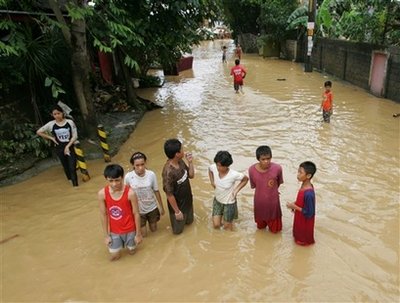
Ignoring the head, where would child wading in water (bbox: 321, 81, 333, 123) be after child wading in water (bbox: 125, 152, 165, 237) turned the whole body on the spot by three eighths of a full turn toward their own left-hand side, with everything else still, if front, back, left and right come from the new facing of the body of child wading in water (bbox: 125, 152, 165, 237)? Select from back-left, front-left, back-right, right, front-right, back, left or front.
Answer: front

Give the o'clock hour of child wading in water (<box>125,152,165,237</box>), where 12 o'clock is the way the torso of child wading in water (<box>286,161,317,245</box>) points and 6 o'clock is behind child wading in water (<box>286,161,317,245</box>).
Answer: child wading in water (<box>125,152,165,237</box>) is roughly at 12 o'clock from child wading in water (<box>286,161,317,245</box>).

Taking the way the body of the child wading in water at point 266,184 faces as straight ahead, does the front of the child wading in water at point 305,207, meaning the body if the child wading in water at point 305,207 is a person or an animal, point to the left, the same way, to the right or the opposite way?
to the right

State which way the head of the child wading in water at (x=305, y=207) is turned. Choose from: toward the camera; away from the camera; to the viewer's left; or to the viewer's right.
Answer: to the viewer's left

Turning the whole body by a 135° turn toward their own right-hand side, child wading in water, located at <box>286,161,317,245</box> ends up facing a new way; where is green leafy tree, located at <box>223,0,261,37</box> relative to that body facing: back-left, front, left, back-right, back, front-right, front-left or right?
front-left

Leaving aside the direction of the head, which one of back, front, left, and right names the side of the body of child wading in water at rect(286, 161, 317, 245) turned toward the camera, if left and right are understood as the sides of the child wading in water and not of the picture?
left

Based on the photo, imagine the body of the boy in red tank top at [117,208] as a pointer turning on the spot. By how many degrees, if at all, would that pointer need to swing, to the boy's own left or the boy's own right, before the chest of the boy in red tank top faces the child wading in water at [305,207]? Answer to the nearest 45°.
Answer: approximately 90° to the boy's own left

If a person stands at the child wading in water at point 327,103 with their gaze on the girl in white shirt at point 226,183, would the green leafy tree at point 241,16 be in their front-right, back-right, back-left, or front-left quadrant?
back-right

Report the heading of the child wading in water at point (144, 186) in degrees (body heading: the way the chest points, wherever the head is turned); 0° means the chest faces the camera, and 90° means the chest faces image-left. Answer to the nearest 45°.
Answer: approximately 0°

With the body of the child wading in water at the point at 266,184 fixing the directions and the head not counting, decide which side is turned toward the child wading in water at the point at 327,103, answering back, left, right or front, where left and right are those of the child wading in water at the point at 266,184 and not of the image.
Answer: back

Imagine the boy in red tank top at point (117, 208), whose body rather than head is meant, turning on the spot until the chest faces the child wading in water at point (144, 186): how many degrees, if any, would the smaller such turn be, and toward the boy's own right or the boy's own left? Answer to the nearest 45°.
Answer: approximately 135° to the boy's own left

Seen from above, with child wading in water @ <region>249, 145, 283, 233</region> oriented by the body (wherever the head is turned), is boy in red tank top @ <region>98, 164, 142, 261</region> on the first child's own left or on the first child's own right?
on the first child's own right

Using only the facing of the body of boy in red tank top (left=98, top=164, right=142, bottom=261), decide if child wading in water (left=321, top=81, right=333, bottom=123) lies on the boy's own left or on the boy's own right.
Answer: on the boy's own left
